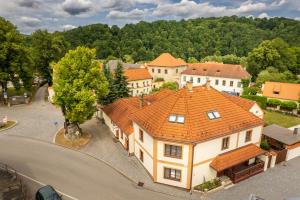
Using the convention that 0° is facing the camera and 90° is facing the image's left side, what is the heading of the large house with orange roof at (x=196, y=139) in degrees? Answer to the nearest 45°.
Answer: approximately 315°

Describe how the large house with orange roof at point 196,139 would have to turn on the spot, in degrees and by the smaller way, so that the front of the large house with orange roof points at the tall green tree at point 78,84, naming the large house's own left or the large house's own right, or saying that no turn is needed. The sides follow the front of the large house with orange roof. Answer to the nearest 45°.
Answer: approximately 135° to the large house's own right

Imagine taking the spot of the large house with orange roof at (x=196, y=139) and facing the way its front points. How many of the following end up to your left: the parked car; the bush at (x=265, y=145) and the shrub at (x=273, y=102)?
2

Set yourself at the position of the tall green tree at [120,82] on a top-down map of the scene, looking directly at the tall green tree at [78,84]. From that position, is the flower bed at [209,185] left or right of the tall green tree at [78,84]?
left

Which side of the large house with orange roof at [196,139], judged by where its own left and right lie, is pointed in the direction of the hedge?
left

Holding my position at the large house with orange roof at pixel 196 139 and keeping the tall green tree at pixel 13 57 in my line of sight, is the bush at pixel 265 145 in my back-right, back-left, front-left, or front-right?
back-right

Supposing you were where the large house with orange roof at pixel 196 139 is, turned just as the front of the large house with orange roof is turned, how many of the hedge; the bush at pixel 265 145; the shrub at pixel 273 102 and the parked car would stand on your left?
3

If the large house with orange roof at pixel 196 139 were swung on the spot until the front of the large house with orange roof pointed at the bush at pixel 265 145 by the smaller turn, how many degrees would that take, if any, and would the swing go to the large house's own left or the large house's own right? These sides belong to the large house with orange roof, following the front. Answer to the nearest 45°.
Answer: approximately 90° to the large house's own left

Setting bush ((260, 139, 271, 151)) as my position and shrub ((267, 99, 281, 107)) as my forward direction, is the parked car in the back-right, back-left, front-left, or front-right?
back-left

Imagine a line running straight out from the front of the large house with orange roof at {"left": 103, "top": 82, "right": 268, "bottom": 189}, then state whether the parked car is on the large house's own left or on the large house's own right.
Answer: on the large house's own right

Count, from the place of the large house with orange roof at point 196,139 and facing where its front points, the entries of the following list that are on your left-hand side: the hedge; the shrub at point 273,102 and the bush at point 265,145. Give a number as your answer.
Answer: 3

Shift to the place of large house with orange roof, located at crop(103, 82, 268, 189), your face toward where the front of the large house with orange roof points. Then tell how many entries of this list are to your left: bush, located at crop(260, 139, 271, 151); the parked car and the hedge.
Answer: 2
